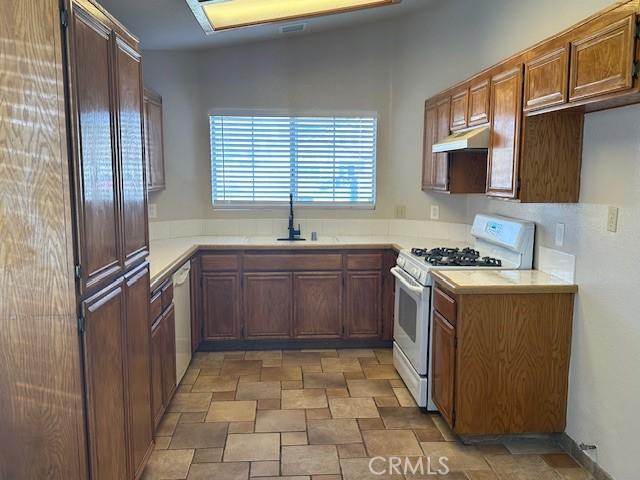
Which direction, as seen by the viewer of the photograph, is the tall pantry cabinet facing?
facing the viewer and to the right of the viewer

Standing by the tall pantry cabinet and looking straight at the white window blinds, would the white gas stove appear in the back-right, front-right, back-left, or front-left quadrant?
front-right

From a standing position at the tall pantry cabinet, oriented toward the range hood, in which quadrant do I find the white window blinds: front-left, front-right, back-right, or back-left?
front-left

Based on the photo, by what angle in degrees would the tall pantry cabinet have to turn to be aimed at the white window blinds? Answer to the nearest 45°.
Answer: approximately 90° to its left

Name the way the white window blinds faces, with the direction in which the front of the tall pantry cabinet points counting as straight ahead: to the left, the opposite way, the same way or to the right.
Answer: to the right

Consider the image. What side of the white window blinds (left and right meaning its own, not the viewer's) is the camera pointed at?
front

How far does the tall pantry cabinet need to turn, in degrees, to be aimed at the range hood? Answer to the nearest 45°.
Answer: approximately 45° to its left

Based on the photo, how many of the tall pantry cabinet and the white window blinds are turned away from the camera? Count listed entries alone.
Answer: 0

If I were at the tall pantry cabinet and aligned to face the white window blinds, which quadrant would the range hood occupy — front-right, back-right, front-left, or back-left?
front-right

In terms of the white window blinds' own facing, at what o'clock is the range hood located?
The range hood is roughly at 11 o'clock from the white window blinds.

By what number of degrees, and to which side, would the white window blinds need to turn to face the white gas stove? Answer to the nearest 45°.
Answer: approximately 45° to its left

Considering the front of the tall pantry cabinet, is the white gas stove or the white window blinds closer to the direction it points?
the white gas stove

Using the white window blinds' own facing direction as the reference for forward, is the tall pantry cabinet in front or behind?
in front
